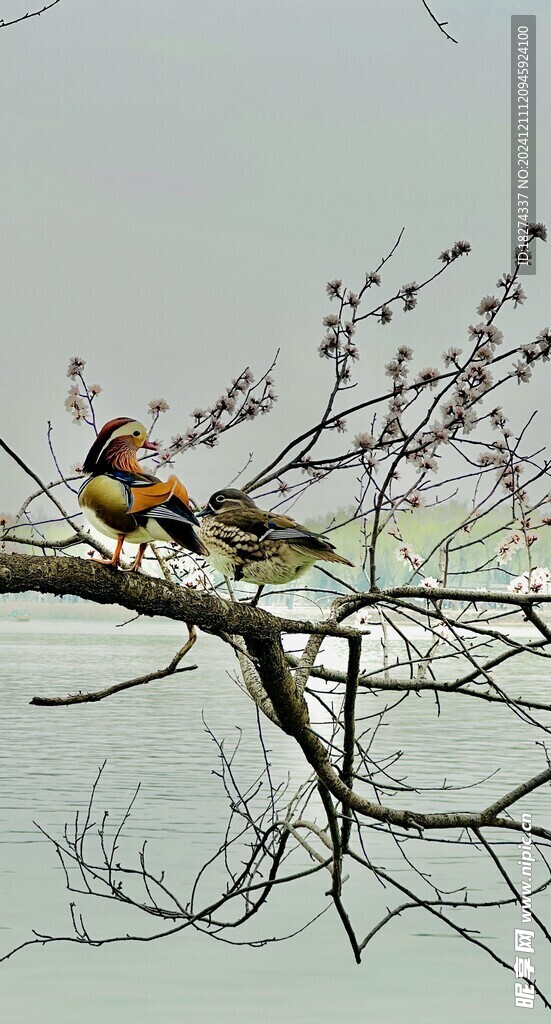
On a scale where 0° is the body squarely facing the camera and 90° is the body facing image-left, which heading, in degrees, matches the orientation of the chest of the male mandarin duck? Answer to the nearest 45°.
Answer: approximately 90°

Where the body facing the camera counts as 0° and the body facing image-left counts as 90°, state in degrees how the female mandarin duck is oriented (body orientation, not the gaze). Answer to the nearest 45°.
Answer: approximately 90°
